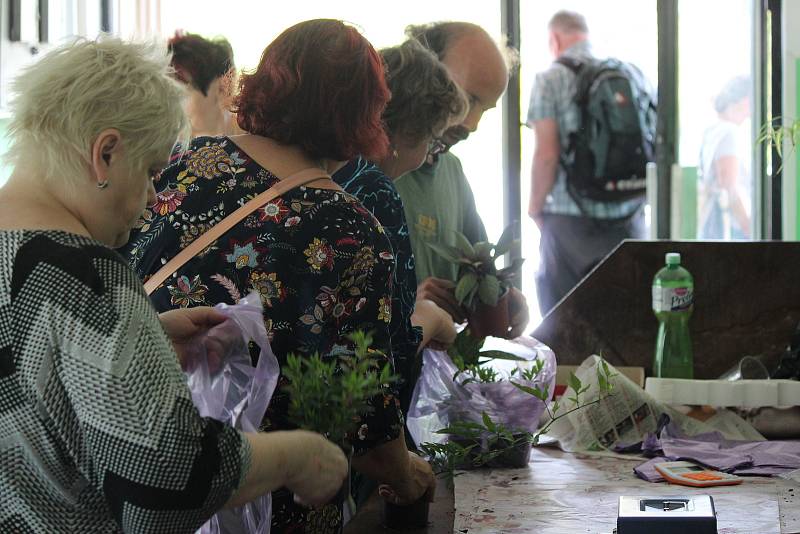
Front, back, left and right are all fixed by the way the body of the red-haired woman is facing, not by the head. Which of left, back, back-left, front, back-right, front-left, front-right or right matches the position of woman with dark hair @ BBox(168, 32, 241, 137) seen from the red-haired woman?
front-left

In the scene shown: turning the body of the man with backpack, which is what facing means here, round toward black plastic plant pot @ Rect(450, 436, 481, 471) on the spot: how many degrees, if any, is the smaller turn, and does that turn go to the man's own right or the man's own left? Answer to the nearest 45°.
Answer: approximately 135° to the man's own left

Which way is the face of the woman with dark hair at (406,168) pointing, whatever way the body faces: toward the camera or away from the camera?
away from the camera

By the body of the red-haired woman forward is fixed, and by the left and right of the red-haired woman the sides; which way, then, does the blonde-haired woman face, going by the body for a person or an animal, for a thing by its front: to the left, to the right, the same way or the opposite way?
the same way

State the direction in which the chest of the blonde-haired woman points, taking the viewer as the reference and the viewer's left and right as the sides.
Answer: facing away from the viewer and to the right of the viewer

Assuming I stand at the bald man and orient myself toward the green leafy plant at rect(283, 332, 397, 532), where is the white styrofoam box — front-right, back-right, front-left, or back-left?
front-left

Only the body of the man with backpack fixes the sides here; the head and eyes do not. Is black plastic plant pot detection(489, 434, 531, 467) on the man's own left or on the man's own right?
on the man's own left

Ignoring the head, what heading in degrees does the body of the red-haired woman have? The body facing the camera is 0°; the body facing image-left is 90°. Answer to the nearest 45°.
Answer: approximately 225°

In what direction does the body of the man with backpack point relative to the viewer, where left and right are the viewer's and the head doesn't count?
facing away from the viewer and to the left of the viewer

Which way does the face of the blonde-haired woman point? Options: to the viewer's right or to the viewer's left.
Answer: to the viewer's right

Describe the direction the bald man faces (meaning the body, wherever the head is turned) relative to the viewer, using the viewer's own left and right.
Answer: facing the viewer and to the right of the viewer
